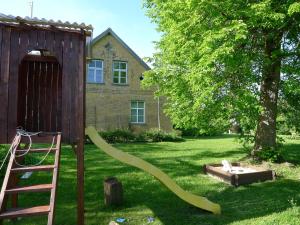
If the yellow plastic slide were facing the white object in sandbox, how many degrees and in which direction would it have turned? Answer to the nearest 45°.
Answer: approximately 45° to its left

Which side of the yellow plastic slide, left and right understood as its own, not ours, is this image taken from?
right

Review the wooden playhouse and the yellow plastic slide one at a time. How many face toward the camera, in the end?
1

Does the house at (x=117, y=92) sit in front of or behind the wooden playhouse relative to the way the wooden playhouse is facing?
behind

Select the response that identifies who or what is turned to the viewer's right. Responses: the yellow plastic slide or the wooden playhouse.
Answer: the yellow plastic slide

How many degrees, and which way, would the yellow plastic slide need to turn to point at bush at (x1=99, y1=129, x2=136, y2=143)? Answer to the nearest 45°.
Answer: approximately 90° to its left

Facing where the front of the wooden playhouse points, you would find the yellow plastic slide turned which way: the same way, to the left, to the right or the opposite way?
to the left

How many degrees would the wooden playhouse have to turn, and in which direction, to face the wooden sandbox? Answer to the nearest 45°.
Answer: approximately 90° to its left

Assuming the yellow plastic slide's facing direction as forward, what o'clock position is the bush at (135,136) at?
The bush is roughly at 9 o'clock from the yellow plastic slide.
